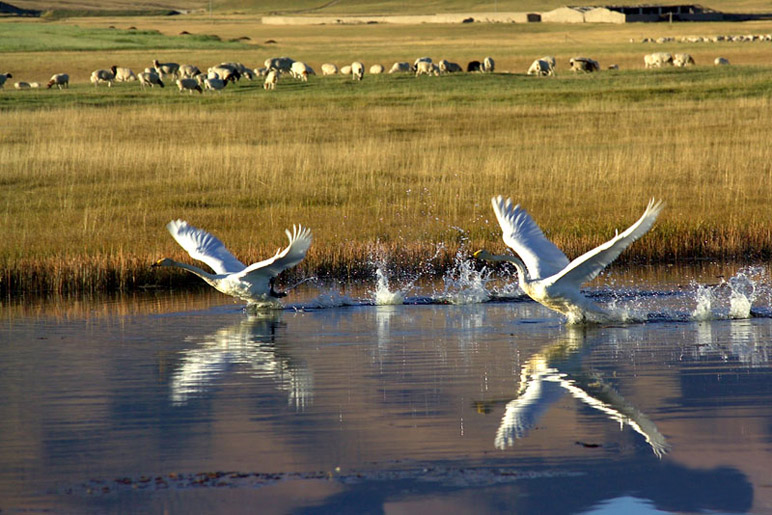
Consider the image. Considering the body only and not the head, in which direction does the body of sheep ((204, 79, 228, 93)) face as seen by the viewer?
to the viewer's right

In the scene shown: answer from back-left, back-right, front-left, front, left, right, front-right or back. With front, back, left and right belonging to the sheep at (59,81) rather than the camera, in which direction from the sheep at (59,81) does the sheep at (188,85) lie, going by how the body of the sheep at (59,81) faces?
back-left

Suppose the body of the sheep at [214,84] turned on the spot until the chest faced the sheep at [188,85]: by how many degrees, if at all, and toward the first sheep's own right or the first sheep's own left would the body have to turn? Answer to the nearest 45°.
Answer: approximately 135° to the first sheep's own right

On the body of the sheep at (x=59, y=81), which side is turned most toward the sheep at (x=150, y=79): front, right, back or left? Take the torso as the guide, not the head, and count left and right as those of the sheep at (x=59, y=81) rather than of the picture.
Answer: back

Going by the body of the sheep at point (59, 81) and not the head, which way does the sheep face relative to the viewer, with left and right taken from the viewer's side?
facing to the left of the viewer

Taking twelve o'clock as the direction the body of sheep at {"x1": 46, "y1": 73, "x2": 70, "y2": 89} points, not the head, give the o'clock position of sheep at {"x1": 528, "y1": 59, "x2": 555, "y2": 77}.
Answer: sheep at {"x1": 528, "y1": 59, "x2": 555, "y2": 77} is roughly at 6 o'clock from sheep at {"x1": 46, "y1": 73, "x2": 70, "y2": 89}.

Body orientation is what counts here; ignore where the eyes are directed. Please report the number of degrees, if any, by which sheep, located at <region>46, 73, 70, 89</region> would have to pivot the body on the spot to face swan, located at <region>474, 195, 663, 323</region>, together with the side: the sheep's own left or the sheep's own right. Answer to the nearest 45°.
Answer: approximately 90° to the sheep's own left

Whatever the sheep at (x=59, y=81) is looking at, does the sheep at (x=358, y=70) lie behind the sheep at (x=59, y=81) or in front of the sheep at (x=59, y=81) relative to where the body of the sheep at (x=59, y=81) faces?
behind
